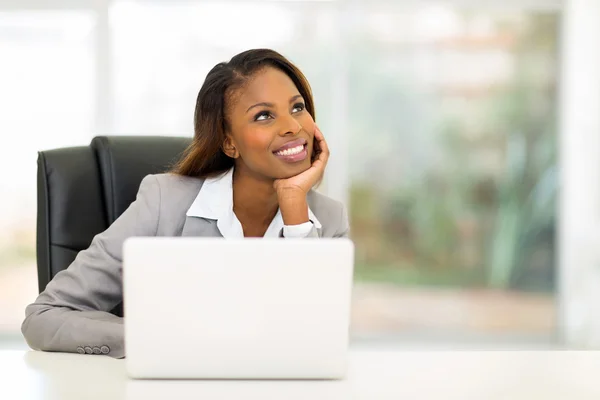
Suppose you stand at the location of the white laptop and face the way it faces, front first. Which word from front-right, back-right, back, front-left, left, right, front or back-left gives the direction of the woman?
front

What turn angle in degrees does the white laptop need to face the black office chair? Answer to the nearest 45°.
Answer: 0° — it already faces it

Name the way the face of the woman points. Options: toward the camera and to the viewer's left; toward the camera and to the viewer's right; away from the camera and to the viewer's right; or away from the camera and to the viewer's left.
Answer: toward the camera and to the viewer's right

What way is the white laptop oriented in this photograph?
away from the camera
